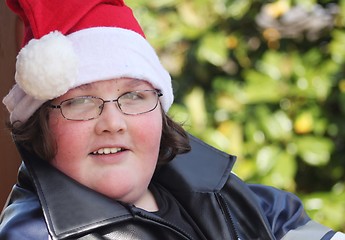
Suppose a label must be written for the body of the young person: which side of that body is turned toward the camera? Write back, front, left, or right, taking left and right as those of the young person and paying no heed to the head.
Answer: front

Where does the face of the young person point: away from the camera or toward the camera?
toward the camera
